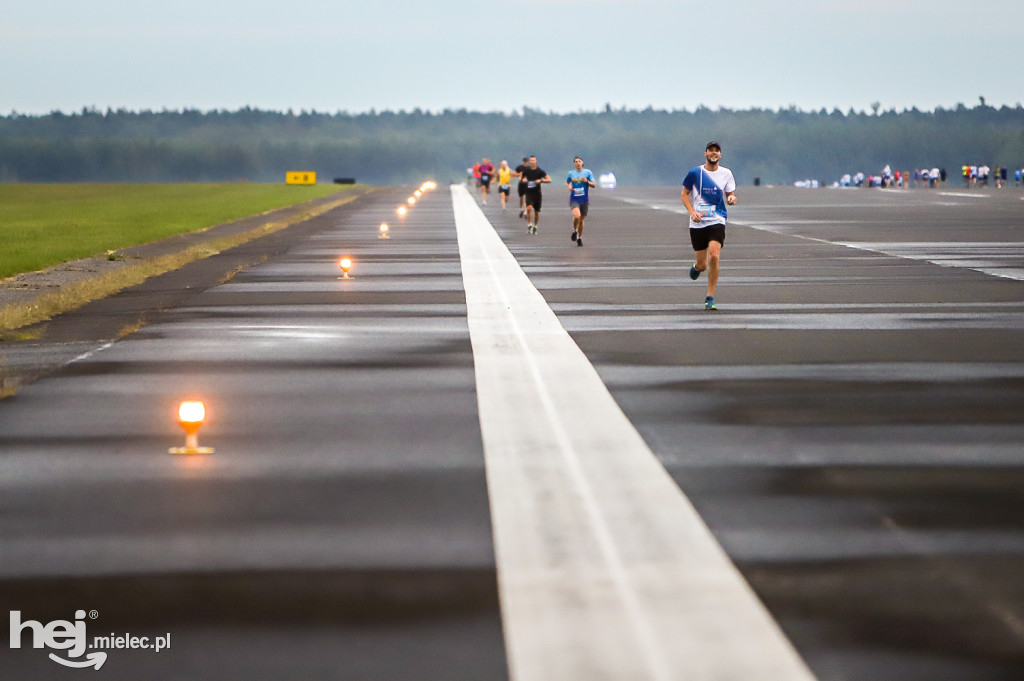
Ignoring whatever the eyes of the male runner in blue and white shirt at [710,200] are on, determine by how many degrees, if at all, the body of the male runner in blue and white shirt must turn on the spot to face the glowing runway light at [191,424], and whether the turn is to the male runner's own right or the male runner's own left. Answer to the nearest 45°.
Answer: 0° — they already face it

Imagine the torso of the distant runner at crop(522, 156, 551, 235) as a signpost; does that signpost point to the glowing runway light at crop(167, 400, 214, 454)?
yes

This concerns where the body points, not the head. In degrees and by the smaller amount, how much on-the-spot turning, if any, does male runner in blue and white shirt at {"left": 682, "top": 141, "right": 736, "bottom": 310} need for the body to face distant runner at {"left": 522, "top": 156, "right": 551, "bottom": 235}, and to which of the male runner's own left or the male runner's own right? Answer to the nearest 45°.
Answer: approximately 180°

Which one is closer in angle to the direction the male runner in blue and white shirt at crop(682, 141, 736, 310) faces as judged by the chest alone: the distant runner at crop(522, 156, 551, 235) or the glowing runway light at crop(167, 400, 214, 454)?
the glowing runway light

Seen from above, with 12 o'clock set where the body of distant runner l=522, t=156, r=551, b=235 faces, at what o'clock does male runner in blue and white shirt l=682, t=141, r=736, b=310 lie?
The male runner in blue and white shirt is roughly at 12 o'clock from the distant runner.

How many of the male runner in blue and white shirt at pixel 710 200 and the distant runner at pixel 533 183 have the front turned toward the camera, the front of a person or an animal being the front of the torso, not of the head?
2

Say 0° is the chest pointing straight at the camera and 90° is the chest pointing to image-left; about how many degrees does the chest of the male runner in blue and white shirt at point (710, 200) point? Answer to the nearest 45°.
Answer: approximately 0°
